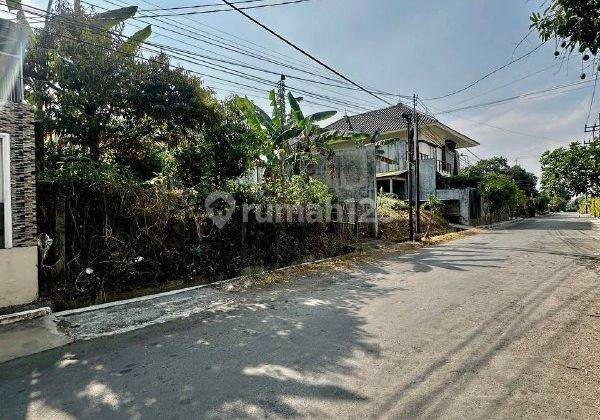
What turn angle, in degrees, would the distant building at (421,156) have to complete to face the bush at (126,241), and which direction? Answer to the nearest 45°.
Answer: approximately 45° to its right

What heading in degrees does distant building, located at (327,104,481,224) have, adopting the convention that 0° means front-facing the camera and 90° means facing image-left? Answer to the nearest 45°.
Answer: approximately 315°

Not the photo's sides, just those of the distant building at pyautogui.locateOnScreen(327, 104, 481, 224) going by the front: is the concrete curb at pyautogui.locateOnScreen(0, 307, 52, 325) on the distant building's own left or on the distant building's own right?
on the distant building's own right

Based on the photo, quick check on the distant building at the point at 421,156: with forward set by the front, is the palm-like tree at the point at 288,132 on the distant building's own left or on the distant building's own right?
on the distant building's own right

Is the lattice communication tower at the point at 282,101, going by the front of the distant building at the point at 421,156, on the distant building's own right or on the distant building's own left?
on the distant building's own right

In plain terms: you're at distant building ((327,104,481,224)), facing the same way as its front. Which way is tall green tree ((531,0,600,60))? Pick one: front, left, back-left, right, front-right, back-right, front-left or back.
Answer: front-right

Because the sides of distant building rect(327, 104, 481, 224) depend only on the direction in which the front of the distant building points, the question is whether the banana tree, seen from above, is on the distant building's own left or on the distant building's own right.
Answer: on the distant building's own right

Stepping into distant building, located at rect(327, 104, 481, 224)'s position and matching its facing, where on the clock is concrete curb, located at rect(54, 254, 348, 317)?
The concrete curb is roughly at 2 o'clock from the distant building.
